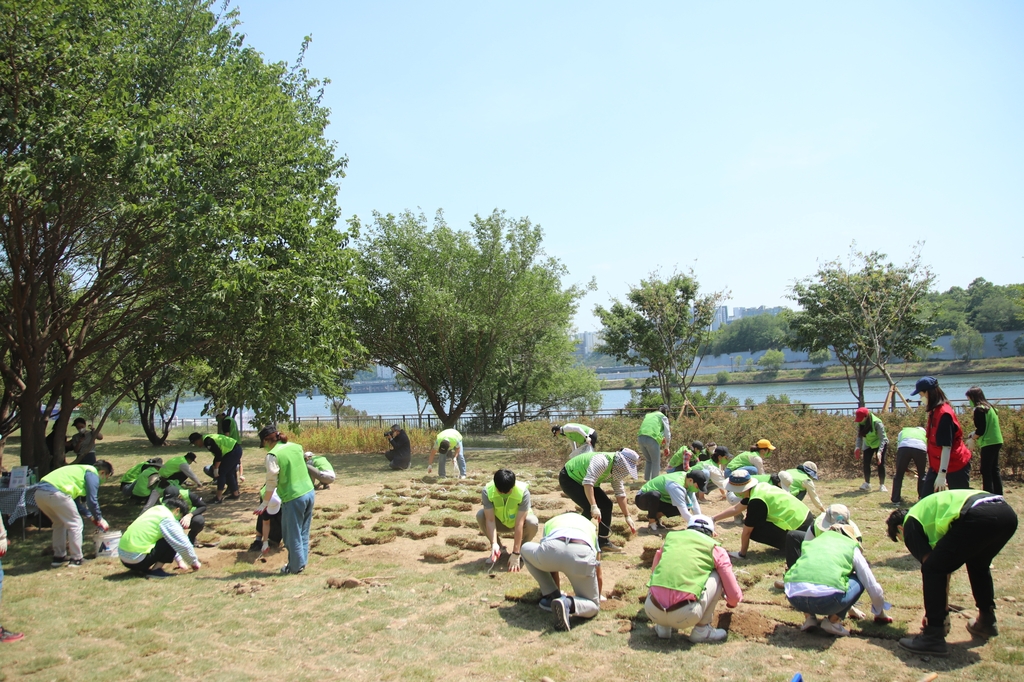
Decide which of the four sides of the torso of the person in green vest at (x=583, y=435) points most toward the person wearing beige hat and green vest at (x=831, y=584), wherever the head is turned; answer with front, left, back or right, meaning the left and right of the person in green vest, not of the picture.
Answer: left

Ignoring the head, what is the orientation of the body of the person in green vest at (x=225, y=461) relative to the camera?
to the viewer's left

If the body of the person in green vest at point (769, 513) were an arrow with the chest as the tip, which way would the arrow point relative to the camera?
to the viewer's left

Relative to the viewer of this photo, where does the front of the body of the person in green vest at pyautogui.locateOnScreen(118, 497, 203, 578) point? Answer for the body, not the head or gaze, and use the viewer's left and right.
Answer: facing to the right of the viewer

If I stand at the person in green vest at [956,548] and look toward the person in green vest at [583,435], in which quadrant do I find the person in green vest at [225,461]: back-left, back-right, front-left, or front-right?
front-left

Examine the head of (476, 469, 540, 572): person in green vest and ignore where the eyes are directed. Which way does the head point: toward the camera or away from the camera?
toward the camera

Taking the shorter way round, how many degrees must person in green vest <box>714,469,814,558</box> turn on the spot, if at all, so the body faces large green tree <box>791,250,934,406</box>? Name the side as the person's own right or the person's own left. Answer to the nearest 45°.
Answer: approximately 90° to the person's own right

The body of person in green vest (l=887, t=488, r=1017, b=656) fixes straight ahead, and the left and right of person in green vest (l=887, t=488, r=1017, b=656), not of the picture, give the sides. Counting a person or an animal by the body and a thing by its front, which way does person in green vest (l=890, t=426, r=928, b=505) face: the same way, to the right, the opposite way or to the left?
to the right

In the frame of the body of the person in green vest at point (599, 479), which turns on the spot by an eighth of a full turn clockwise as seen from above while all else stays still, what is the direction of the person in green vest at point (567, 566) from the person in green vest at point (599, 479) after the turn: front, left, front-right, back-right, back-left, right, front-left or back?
front-right

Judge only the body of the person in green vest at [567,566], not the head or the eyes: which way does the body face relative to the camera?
away from the camera

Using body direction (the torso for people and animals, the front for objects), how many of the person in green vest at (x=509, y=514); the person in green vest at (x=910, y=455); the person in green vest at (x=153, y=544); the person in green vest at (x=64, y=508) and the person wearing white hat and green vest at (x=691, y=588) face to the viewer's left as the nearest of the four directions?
0

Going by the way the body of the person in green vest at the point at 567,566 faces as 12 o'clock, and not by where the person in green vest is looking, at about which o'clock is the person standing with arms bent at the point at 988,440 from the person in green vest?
The person standing with arms bent is roughly at 2 o'clock from the person in green vest.

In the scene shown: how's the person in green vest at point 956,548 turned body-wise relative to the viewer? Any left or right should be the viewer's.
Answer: facing to the left of the viewer

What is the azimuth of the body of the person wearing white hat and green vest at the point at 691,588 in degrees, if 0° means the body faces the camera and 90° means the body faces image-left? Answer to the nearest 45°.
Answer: approximately 225°

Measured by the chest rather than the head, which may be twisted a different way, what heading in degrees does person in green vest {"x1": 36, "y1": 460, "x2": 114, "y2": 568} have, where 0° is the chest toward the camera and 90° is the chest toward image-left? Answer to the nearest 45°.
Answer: approximately 270°

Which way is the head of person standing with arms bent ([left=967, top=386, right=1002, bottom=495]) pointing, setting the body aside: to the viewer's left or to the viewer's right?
to the viewer's left

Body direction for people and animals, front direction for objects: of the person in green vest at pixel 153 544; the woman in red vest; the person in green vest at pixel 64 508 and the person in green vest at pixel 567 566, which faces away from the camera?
the person in green vest at pixel 567 566

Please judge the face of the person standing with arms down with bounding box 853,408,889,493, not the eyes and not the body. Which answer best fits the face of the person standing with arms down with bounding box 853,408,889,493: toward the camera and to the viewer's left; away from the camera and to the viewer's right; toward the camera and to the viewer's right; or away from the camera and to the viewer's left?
toward the camera and to the viewer's left

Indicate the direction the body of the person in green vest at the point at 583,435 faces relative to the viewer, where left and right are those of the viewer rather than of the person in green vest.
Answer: facing to the left of the viewer

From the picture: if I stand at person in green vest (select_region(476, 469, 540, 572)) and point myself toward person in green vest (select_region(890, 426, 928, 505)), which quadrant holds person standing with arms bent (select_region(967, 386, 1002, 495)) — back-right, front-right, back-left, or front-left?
front-right
